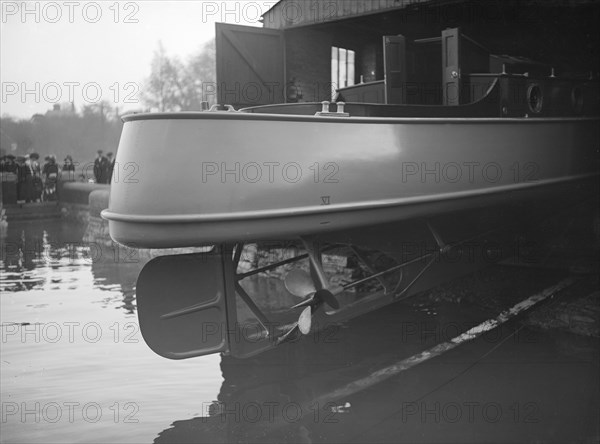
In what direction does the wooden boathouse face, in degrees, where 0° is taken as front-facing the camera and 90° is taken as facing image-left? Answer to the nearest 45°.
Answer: approximately 45°

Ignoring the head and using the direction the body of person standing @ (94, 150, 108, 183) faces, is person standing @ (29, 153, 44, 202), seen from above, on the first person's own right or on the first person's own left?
on the first person's own right

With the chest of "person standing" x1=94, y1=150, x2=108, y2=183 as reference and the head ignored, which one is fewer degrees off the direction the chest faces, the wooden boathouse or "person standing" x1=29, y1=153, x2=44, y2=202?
the wooden boathouse

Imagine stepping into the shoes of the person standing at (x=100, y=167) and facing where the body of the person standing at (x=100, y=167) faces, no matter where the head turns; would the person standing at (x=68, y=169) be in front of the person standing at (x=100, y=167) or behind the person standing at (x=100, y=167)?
behind

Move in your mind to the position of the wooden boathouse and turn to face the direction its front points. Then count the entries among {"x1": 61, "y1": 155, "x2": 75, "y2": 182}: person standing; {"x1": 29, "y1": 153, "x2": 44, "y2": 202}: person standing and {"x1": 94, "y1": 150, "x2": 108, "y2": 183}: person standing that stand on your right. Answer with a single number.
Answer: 3

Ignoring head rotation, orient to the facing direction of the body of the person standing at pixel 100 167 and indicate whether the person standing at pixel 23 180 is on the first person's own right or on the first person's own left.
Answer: on the first person's own right

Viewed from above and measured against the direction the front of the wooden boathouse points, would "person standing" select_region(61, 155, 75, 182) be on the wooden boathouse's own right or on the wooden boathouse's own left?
on the wooden boathouse's own right

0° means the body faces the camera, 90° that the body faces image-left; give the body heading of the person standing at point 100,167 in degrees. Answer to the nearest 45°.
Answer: approximately 0°

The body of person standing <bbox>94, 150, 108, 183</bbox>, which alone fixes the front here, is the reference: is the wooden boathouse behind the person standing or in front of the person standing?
in front
